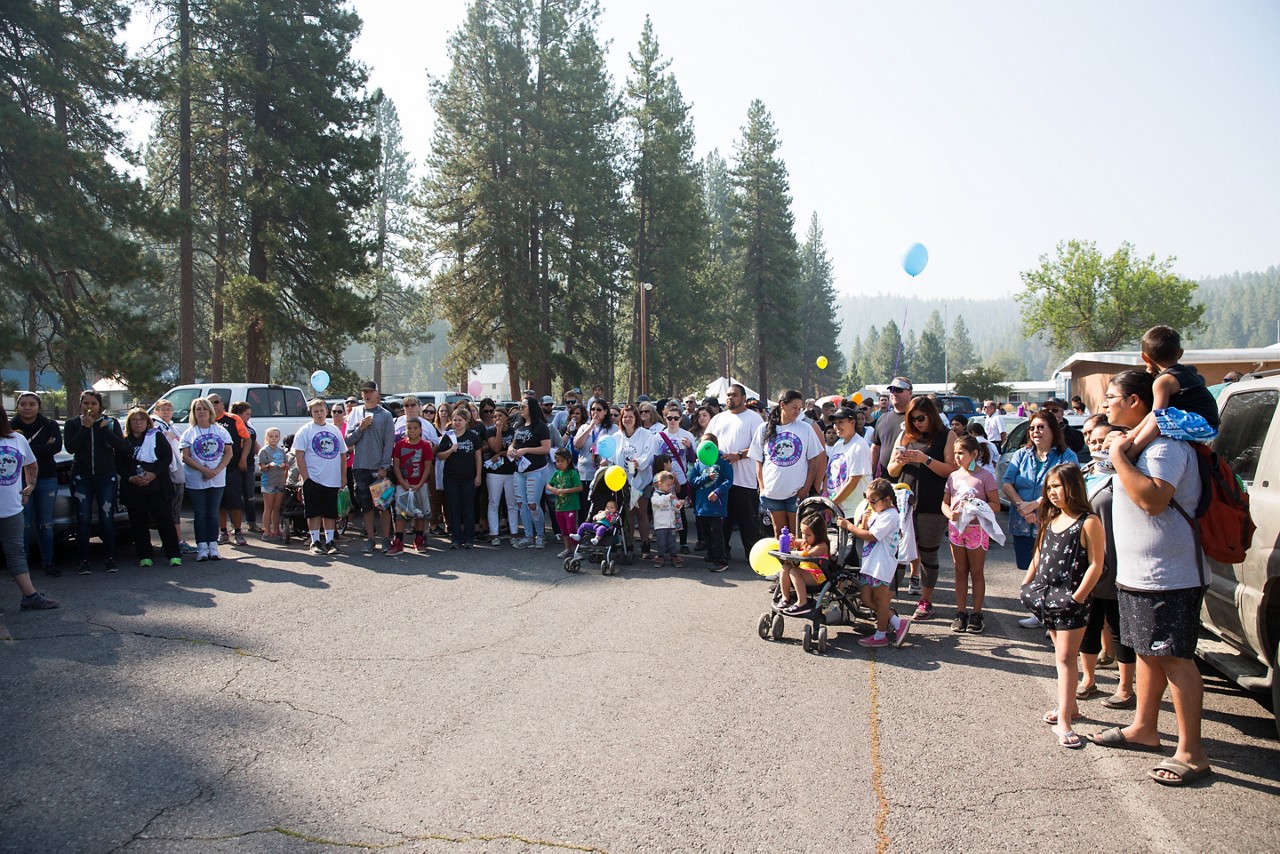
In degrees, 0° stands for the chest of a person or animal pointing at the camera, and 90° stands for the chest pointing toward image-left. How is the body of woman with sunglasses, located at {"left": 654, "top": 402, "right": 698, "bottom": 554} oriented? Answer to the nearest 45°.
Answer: approximately 0°

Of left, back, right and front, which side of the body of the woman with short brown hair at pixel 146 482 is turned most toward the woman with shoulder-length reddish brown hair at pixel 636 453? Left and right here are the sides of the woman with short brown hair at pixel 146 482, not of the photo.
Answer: left

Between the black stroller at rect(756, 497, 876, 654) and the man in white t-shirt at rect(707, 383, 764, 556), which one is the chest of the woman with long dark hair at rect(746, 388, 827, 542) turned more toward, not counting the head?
the black stroller

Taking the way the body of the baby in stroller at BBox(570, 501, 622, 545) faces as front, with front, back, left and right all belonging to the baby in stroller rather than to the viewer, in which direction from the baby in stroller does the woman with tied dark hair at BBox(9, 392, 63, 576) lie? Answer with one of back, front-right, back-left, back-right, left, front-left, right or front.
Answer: front-right

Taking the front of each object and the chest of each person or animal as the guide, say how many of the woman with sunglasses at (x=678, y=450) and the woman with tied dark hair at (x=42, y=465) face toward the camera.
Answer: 2

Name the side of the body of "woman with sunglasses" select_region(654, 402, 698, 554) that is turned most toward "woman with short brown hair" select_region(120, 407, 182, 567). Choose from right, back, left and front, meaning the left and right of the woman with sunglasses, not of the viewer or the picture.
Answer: right

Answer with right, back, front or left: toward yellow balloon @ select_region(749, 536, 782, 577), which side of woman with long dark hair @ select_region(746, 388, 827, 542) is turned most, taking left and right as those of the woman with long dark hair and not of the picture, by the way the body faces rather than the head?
front

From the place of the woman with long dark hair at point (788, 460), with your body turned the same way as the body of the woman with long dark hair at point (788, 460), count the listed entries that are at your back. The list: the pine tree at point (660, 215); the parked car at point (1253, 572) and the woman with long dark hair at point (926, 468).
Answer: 1

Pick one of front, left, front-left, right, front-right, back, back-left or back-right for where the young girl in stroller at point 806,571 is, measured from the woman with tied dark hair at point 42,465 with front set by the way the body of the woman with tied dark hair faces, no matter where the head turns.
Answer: front-left

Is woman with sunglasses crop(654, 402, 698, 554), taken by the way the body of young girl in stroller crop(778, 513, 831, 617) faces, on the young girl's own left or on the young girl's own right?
on the young girl's own right

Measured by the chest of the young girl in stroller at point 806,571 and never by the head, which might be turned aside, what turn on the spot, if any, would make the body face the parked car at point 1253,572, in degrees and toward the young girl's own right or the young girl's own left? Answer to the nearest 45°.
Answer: approximately 90° to the young girl's own left

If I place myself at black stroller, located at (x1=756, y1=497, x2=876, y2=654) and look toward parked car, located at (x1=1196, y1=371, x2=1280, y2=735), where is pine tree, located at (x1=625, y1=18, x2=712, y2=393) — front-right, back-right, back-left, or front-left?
back-left
